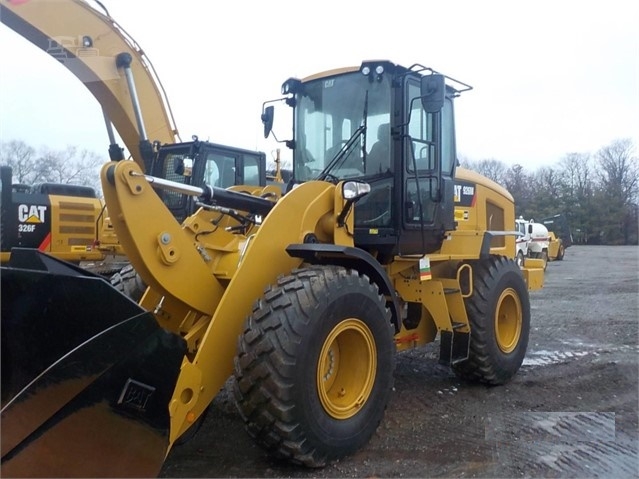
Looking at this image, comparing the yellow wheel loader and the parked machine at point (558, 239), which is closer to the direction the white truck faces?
the yellow wheel loader

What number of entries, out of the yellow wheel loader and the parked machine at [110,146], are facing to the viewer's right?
0

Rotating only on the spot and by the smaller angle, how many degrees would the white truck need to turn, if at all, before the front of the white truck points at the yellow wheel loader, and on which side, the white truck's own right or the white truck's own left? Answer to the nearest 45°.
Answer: approximately 45° to the white truck's own left

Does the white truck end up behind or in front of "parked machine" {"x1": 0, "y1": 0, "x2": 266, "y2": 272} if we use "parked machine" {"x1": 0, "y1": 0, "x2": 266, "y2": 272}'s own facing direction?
behind

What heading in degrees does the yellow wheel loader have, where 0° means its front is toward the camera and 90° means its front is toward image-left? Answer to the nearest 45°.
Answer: approximately 45°

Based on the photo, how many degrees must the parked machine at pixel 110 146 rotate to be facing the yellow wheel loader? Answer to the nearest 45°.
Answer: approximately 45° to its left

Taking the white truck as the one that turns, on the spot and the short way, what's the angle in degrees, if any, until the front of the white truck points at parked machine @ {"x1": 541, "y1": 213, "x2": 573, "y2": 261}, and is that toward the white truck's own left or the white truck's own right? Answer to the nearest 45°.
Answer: approximately 135° to the white truck's own right

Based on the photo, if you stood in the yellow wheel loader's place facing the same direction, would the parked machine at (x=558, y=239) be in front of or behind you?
behind

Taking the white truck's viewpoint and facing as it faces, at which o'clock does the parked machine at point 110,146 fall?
The parked machine is roughly at 11 o'clock from the white truck.

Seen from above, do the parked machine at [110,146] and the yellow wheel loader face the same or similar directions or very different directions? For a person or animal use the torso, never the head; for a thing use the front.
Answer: same or similar directions

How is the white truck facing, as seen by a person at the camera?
facing the viewer and to the left of the viewer

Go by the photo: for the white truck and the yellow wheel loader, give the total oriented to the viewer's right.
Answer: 0

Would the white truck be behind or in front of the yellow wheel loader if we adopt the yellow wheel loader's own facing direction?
behind
